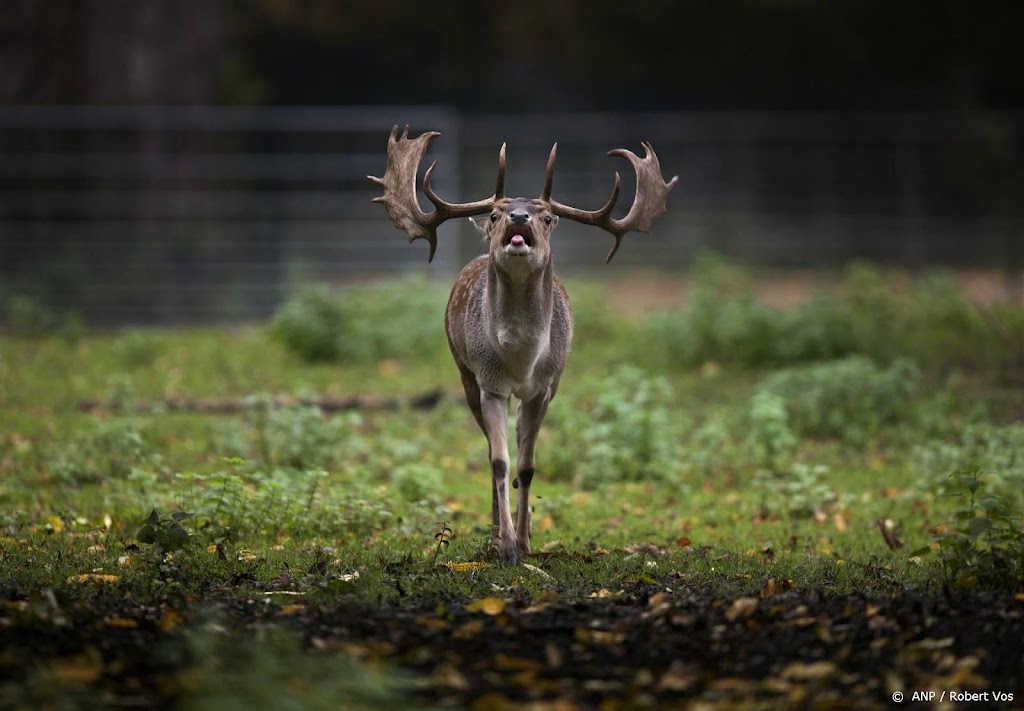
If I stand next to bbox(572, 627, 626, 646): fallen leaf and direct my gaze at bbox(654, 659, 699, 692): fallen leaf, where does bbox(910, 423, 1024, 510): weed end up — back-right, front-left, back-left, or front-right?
back-left

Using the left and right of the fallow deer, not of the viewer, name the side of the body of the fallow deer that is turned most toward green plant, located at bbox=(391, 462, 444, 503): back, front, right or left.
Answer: back

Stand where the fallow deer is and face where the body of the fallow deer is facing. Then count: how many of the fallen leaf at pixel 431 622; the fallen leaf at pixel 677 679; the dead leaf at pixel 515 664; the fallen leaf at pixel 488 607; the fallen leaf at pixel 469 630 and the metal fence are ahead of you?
5

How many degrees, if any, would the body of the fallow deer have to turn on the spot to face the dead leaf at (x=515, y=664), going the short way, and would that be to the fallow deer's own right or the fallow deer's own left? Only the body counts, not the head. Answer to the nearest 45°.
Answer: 0° — it already faces it

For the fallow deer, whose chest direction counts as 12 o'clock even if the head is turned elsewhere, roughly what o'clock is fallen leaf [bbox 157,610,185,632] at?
The fallen leaf is roughly at 1 o'clock from the fallow deer.

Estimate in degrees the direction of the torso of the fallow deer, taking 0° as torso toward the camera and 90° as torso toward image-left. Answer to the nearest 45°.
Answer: approximately 0°

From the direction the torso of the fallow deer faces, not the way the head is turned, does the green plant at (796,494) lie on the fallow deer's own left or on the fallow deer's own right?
on the fallow deer's own left

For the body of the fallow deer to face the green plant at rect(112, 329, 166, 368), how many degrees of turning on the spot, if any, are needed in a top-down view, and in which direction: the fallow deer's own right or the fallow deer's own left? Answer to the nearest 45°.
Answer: approximately 135° to the fallow deer's own right

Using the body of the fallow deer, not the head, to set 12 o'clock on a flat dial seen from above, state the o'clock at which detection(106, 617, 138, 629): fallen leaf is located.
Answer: The fallen leaf is roughly at 1 o'clock from the fallow deer.

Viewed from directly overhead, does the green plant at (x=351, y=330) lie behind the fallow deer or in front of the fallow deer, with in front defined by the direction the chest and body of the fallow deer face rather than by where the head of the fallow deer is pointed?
behind

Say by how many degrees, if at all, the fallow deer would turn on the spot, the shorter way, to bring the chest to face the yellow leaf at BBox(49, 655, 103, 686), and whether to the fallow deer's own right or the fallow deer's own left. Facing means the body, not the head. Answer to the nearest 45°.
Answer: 0° — it already faces it
